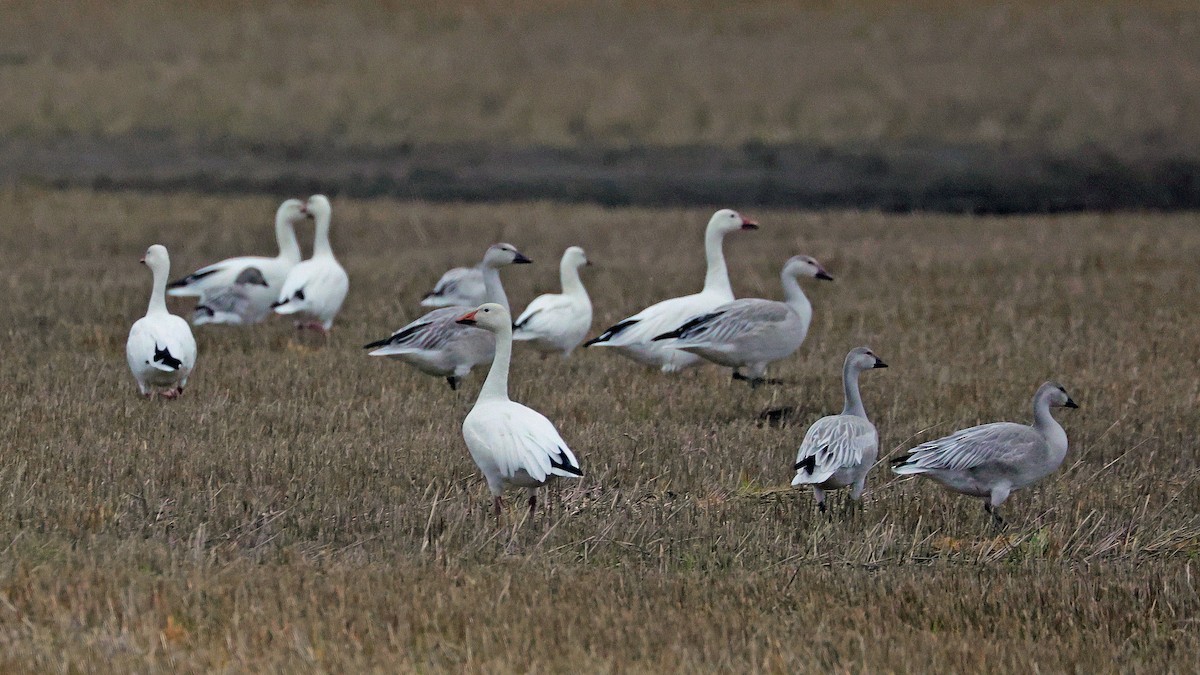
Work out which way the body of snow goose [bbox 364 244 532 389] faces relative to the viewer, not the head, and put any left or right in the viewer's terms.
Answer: facing to the right of the viewer

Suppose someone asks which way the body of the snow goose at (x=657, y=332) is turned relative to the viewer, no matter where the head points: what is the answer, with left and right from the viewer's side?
facing to the right of the viewer

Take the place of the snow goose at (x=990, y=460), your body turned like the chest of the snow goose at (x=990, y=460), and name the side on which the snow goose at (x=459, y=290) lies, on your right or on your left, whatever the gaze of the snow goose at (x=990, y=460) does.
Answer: on your left

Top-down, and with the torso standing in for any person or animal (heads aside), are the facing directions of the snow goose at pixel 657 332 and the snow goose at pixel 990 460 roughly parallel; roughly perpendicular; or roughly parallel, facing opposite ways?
roughly parallel

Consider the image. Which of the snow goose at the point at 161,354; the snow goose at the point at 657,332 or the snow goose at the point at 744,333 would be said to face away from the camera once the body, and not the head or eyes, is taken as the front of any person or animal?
the snow goose at the point at 161,354

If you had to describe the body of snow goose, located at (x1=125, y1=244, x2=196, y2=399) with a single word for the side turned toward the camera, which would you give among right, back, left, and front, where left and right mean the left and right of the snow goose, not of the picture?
back

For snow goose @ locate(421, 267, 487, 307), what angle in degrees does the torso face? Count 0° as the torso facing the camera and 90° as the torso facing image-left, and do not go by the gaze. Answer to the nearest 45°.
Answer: approximately 270°

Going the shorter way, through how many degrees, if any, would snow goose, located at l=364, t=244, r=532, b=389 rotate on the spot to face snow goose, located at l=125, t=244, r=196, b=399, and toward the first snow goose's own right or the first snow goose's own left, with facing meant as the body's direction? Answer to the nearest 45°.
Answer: approximately 180°

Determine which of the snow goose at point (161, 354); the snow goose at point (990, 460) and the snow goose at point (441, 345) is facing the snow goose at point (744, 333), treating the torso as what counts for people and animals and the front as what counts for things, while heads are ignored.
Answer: the snow goose at point (441, 345)

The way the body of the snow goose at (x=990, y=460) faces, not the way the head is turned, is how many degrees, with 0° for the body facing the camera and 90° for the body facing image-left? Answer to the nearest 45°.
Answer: approximately 270°

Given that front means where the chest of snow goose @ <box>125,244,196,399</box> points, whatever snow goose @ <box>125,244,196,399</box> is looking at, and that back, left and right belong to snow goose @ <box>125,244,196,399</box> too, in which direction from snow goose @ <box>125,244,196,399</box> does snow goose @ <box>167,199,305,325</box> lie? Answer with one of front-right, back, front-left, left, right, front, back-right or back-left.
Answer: front
